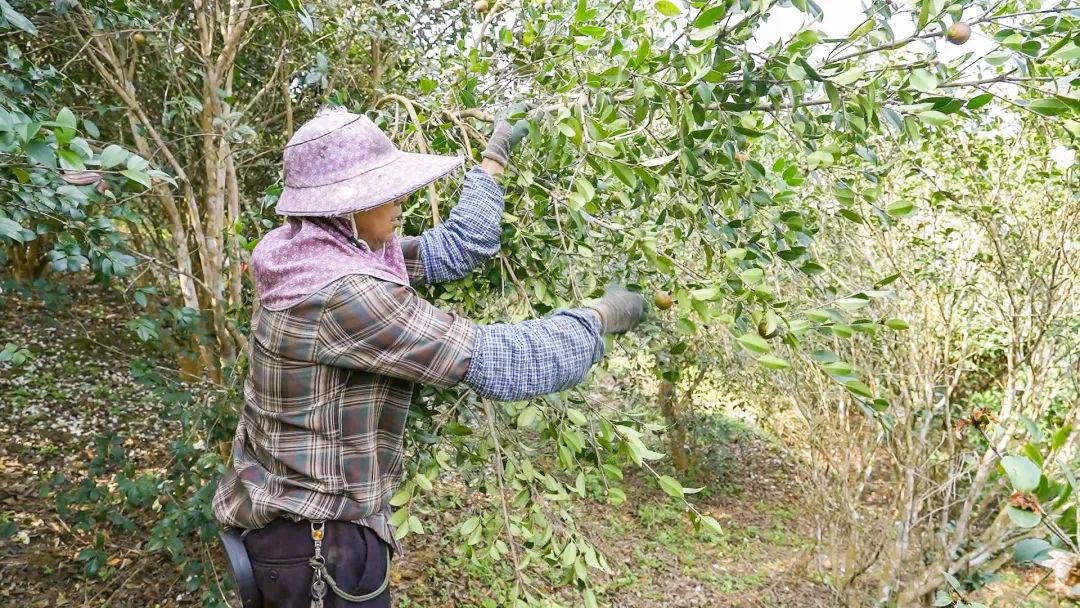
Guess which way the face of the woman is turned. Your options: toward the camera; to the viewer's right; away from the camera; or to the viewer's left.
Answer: to the viewer's right

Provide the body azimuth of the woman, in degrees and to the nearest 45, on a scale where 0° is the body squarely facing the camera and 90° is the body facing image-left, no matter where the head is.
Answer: approximately 270°
